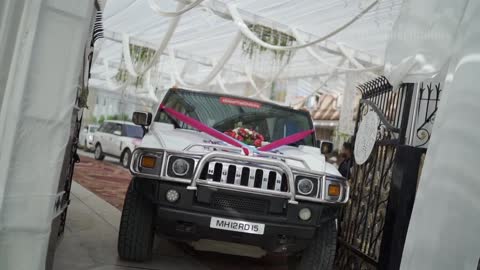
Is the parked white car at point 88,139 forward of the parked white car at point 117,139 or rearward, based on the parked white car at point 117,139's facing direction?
rearward

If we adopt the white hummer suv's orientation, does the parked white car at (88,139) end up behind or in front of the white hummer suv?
behind

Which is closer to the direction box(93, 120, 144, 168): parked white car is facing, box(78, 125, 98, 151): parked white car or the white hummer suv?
the white hummer suv

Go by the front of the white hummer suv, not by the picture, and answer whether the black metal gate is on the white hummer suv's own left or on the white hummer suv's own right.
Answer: on the white hummer suv's own left
